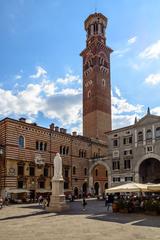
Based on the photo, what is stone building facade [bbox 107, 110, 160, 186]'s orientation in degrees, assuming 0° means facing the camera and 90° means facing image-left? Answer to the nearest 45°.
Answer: approximately 45°

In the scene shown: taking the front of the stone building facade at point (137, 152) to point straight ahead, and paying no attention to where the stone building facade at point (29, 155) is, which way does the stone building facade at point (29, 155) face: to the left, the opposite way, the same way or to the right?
to the left

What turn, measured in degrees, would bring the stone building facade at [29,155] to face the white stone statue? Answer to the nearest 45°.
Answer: approximately 45° to its right

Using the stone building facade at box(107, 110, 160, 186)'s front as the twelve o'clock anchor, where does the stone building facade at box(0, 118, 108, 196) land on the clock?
the stone building facade at box(0, 118, 108, 196) is roughly at 1 o'clock from the stone building facade at box(107, 110, 160, 186).

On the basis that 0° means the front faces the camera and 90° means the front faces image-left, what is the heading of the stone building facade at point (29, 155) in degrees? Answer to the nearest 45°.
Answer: approximately 315°
